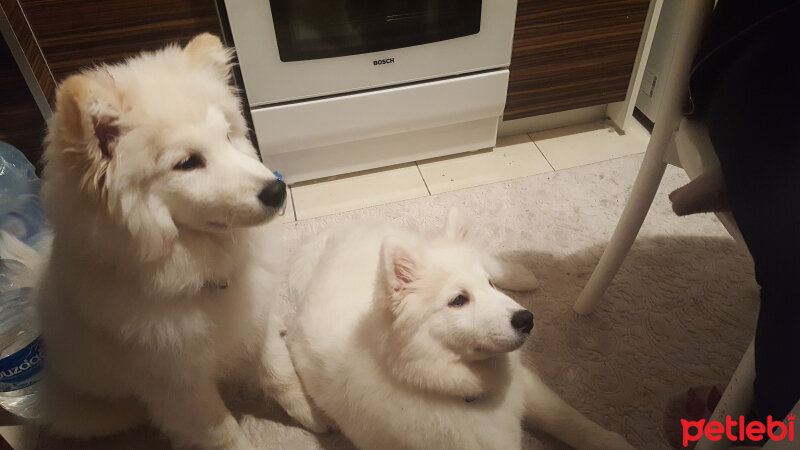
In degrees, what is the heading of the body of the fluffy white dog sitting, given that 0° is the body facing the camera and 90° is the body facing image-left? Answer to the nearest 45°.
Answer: approximately 315°

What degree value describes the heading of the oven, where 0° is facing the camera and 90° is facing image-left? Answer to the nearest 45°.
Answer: approximately 0°

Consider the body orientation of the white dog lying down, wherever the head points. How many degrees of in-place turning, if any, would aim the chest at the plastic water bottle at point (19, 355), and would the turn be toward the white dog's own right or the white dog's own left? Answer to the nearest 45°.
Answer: approximately 135° to the white dog's own right

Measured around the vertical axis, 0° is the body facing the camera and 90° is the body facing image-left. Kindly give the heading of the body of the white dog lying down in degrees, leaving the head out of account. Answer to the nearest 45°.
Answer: approximately 315°
